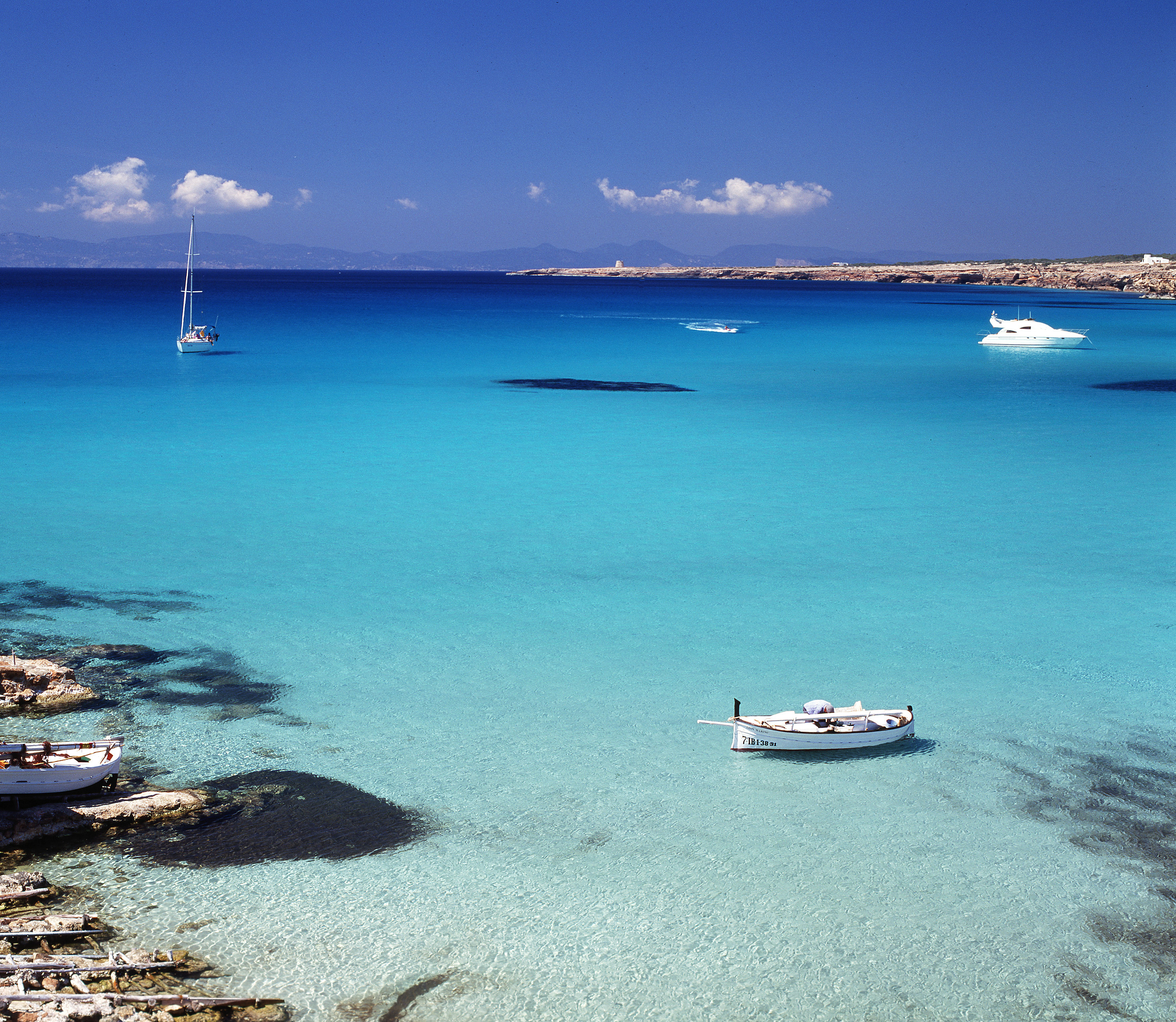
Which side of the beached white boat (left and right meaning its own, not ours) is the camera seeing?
left

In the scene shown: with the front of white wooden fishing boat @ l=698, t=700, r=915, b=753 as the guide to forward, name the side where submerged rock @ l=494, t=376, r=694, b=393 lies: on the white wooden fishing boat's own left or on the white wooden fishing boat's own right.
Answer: on the white wooden fishing boat's own right

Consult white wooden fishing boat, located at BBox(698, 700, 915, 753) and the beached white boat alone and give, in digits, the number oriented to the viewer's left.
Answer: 2

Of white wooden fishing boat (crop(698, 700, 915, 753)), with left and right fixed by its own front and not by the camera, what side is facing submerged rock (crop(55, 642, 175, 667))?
front

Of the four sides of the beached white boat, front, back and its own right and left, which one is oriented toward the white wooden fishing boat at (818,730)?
back

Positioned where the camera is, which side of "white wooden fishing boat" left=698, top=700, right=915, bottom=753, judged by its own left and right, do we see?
left

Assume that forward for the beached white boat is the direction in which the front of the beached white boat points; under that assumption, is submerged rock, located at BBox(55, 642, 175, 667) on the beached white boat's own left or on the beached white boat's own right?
on the beached white boat's own right
